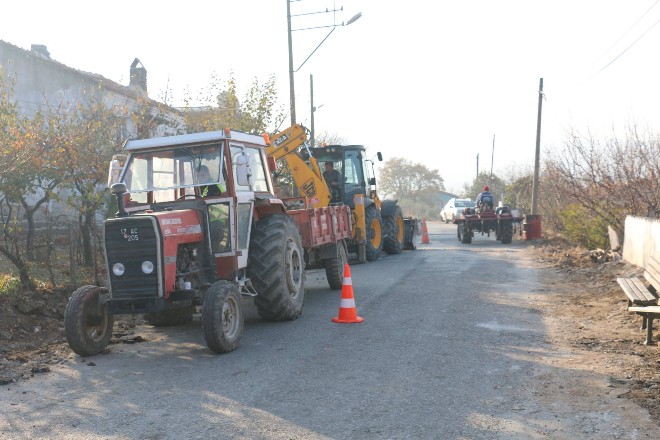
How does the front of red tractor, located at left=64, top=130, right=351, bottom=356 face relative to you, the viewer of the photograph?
facing the viewer and to the left of the viewer

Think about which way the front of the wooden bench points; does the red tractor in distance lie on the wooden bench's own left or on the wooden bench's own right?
on the wooden bench's own right

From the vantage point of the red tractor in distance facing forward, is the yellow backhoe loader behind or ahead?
behind

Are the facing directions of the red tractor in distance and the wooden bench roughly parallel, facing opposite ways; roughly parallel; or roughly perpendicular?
roughly perpendicular

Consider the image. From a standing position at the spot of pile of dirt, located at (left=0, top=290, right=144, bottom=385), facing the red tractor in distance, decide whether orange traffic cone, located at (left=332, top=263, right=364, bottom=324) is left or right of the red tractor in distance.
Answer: right

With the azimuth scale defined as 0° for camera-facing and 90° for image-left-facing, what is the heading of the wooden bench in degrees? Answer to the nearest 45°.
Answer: approximately 90°

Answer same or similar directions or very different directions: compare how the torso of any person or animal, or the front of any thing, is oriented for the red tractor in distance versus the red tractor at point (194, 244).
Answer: very different directions

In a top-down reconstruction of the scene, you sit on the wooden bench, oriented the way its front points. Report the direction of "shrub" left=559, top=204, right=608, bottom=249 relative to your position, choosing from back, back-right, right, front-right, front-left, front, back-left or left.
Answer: right

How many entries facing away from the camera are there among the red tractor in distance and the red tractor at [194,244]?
1

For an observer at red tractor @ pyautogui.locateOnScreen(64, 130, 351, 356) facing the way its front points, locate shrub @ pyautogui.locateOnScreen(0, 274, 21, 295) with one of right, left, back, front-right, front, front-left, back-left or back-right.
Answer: right

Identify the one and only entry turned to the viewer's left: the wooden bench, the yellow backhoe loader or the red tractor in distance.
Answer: the wooden bench

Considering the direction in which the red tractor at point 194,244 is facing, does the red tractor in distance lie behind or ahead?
behind
